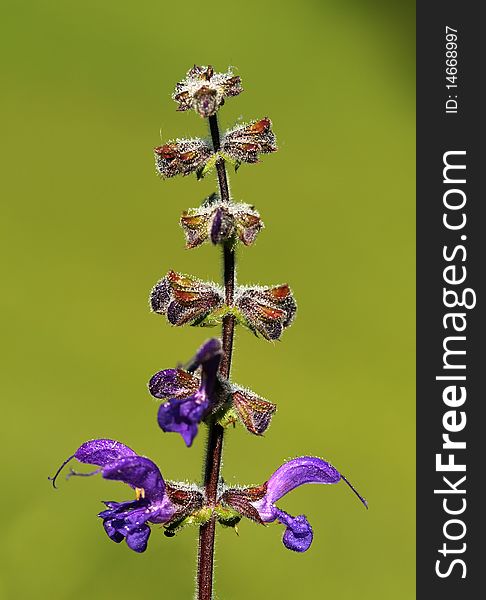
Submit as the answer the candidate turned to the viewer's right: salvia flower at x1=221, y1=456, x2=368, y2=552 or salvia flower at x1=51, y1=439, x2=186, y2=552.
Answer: salvia flower at x1=221, y1=456, x2=368, y2=552

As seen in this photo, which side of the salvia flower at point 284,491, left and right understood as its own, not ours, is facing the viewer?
right

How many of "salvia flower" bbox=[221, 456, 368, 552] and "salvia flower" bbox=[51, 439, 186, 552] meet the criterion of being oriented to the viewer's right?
1

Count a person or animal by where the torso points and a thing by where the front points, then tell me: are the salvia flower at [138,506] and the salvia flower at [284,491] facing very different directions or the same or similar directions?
very different directions

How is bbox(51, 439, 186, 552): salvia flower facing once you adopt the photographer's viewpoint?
facing to the left of the viewer
